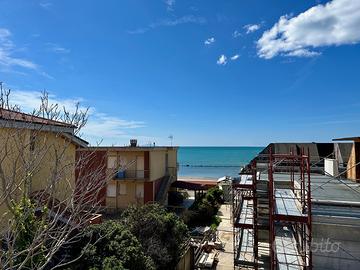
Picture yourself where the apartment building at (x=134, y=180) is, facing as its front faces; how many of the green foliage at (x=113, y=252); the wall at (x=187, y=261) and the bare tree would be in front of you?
3

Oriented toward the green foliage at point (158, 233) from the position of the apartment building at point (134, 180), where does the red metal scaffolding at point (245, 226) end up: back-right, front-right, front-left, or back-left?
front-left

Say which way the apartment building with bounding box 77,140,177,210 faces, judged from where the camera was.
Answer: facing the viewer

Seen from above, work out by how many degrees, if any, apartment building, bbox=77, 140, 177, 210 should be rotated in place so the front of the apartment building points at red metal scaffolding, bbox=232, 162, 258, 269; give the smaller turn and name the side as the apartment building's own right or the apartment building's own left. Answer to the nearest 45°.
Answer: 0° — it already faces it

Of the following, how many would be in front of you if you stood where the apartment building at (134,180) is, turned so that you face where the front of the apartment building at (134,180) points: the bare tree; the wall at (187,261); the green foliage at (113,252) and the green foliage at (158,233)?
4

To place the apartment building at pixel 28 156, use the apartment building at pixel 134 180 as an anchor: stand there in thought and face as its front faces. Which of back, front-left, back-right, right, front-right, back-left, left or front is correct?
front

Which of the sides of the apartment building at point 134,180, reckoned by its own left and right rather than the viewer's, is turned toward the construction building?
front

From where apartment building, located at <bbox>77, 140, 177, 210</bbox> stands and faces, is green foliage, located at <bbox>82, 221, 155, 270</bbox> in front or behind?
in front

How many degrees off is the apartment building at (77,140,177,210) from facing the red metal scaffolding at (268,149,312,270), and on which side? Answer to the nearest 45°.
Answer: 0° — it already faces it

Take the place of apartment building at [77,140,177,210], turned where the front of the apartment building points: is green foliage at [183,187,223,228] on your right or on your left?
on your left

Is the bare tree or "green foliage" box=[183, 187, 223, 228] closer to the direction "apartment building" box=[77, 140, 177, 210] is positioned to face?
the bare tree

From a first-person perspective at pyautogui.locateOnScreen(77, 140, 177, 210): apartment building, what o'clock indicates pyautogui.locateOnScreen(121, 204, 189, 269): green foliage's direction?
The green foliage is roughly at 12 o'clock from the apartment building.

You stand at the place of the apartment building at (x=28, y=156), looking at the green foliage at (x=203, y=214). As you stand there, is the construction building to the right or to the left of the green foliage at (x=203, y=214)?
right

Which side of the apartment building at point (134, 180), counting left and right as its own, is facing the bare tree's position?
front

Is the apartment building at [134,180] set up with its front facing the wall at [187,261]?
yes
